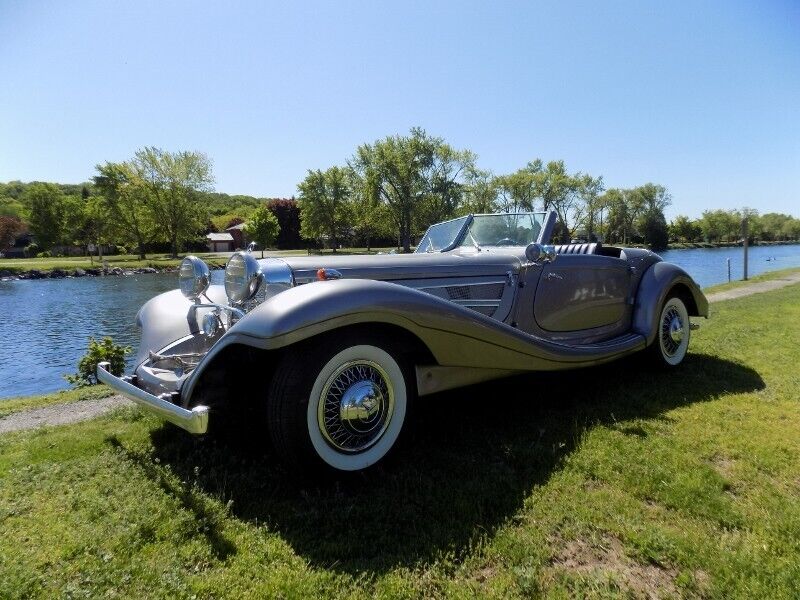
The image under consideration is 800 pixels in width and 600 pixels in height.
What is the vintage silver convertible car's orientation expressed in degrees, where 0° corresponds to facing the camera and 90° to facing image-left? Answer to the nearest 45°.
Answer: approximately 45°

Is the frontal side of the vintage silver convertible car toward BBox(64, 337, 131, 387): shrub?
no
